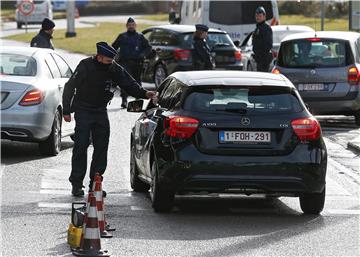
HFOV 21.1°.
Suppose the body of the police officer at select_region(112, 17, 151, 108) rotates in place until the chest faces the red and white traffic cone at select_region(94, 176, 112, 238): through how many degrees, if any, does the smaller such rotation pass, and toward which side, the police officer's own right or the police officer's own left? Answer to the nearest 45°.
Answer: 0° — they already face it

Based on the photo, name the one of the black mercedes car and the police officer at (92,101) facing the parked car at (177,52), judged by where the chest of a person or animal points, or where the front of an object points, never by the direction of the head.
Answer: the black mercedes car

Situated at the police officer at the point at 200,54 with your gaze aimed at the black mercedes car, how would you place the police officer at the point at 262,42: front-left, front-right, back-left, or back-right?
back-left

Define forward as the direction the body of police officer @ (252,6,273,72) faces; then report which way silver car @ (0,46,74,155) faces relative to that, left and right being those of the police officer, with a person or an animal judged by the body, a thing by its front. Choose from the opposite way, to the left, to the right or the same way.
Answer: the opposite way
